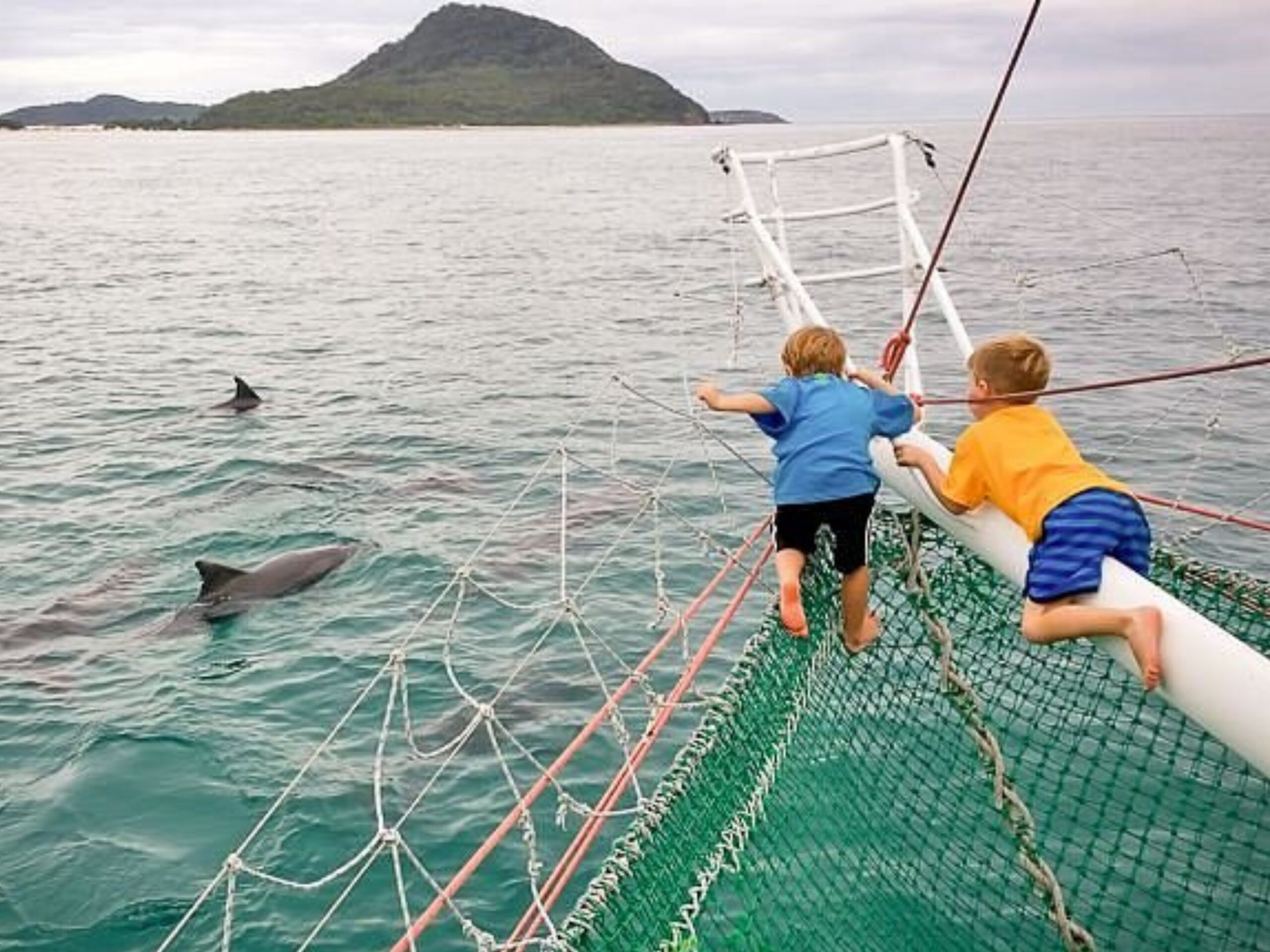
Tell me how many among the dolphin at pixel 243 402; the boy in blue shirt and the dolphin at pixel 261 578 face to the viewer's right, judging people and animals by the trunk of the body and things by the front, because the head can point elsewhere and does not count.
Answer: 2

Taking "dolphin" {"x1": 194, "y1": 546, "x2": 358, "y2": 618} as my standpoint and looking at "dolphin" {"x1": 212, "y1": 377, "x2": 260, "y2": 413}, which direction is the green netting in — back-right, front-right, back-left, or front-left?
back-right

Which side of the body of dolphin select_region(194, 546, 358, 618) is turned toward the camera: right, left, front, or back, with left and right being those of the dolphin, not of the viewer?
right

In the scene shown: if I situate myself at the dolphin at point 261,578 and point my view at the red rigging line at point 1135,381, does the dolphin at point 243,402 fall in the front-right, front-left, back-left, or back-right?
back-left

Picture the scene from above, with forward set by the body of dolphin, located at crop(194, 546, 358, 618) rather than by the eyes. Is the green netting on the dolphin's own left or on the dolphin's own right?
on the dolphin's own right

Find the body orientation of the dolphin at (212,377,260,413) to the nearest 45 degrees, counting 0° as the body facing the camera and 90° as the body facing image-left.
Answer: approximately 270°

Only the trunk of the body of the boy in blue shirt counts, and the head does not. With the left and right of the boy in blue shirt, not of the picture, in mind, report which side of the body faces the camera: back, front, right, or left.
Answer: back

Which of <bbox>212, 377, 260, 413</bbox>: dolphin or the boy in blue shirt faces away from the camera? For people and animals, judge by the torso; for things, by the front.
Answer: the boy in blue shirt

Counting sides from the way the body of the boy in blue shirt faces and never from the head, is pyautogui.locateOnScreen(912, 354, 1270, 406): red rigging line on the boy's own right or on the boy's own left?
on the boy's own right
